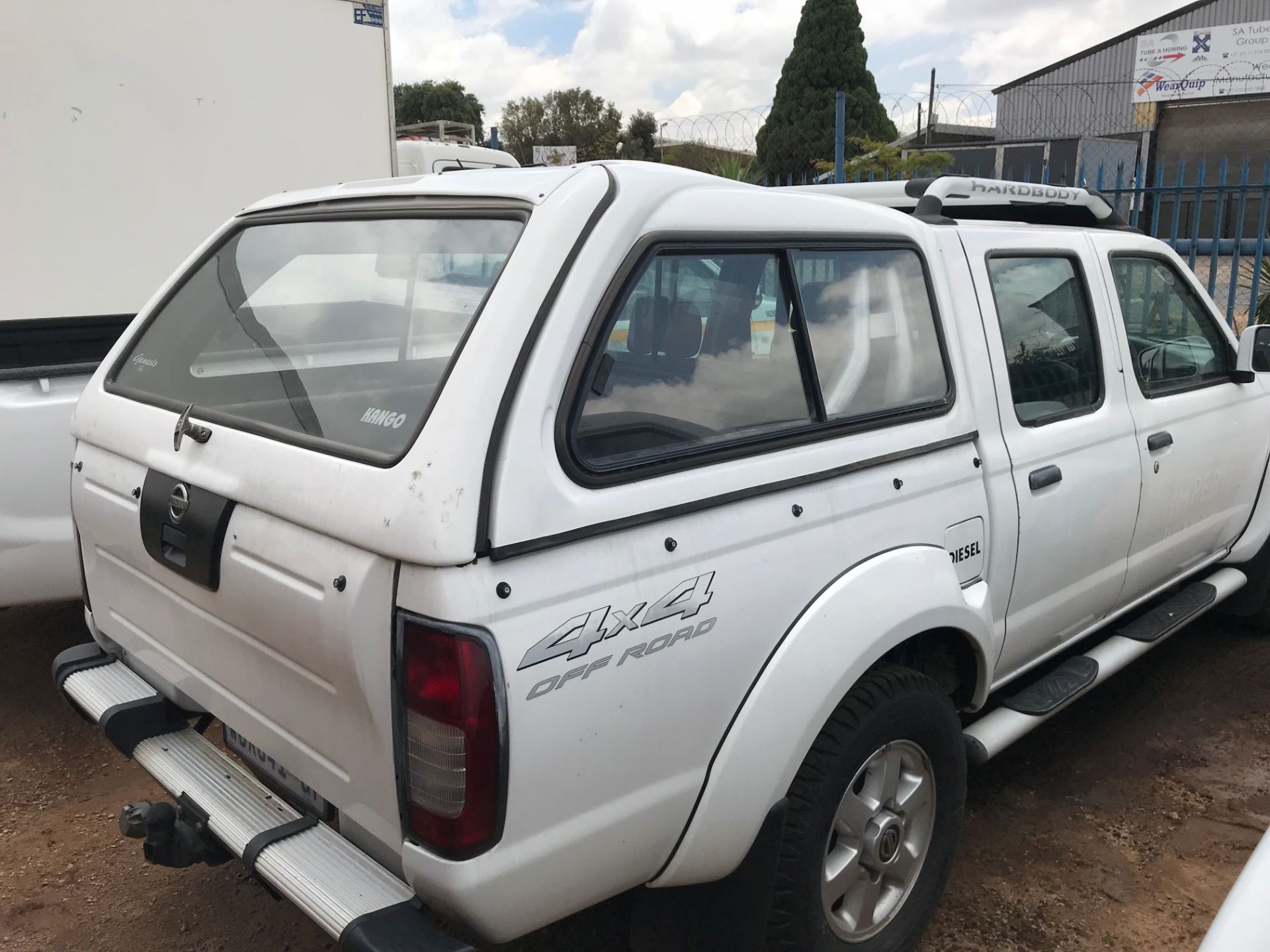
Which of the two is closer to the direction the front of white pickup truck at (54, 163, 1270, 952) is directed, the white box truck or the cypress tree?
the cypress tree

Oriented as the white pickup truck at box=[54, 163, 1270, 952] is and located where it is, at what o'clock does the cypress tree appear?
The cypress tree is roughly at 11 o'clock from the white pickup truck.

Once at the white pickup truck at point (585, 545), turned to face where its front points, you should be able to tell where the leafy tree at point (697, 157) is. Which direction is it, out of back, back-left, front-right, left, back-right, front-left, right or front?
front-left

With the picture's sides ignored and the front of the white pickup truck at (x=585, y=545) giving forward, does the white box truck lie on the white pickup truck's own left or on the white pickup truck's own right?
on the white pickup truck's own left

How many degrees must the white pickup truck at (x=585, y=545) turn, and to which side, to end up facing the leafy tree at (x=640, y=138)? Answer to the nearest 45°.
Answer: approximately 45° to its left

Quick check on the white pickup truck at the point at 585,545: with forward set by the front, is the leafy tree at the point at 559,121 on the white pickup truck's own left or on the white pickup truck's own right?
on the white pickup truck's own left

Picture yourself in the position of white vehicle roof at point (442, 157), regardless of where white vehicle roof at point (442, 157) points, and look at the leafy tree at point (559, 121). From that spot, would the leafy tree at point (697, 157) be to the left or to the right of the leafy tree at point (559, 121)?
right

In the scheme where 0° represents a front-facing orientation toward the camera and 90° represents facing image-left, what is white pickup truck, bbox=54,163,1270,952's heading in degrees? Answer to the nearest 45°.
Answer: approximately 225°

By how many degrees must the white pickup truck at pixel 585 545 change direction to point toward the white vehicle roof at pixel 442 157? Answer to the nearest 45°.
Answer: approximately 45° to its left
